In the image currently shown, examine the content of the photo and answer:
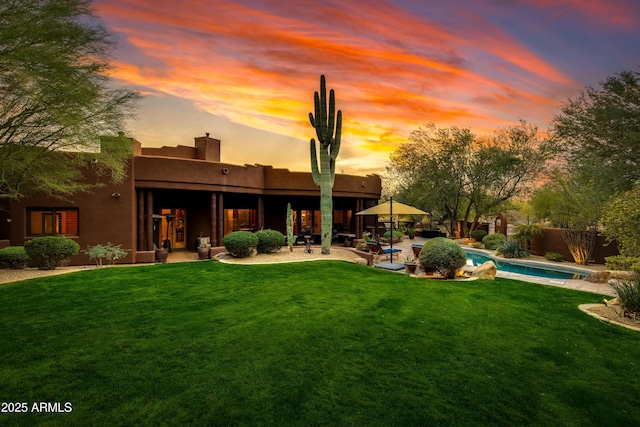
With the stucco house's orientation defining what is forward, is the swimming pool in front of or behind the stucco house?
in front

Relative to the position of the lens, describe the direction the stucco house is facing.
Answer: facing the viewer and to the right of the viewer

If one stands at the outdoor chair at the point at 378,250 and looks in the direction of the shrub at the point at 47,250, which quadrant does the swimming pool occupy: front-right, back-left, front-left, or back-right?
back-left

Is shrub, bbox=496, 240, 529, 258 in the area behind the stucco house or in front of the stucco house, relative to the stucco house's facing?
in front

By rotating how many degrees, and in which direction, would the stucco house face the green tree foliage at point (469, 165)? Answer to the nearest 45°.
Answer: approximately 45° to its left

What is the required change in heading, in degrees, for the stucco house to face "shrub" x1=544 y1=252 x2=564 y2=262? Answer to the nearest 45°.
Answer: approximately 45° to its left

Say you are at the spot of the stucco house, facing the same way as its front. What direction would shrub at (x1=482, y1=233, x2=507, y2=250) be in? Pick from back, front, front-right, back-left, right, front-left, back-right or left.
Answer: front-left

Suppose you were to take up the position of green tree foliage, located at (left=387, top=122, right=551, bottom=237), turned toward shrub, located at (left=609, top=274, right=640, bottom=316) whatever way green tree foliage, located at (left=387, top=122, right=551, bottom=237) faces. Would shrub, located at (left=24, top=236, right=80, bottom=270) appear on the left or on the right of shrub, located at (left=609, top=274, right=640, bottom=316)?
right

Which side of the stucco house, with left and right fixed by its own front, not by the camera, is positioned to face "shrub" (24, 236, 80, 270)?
right
